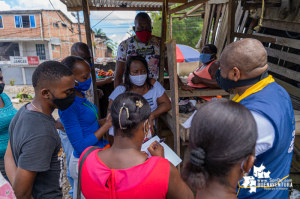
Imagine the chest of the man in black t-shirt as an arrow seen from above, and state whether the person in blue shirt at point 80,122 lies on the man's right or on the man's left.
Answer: on the man's left

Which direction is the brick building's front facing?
toward the camera

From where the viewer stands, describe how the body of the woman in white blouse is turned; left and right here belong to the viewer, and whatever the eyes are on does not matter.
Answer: facing the viewer

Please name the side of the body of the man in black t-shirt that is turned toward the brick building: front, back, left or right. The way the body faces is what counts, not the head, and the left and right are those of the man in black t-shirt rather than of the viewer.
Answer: left

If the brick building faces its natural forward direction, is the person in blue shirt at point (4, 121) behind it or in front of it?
in front

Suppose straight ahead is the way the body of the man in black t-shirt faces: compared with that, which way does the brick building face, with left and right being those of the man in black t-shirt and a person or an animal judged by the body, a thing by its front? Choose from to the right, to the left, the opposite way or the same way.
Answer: to the right

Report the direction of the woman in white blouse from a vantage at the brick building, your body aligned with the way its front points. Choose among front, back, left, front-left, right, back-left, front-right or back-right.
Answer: front

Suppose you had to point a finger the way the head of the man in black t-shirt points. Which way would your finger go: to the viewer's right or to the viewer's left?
to the viewer's right

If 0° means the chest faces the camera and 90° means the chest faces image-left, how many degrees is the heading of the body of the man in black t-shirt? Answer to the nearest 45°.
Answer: approximately 270°

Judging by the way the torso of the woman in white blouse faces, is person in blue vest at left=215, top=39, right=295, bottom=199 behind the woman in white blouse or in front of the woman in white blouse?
in front

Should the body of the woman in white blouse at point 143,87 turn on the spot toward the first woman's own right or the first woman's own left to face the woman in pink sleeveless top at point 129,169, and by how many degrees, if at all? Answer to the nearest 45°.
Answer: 0° — they already face them

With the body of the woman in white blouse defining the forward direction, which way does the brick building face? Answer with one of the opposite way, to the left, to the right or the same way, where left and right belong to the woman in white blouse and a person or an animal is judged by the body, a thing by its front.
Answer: the same way

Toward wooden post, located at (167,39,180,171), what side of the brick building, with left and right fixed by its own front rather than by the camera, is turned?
front

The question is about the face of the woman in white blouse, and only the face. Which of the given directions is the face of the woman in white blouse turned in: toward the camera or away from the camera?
toward the camera

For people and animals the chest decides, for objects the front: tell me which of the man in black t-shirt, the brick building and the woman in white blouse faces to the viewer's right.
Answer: the man in black t-shirt
